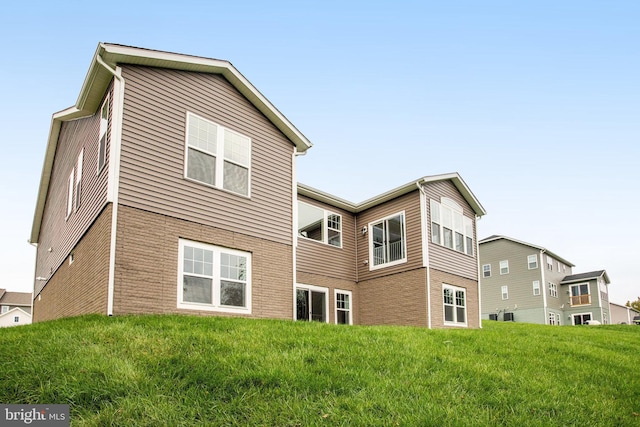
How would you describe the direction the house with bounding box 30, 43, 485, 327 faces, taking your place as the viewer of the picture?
facing away from the viewer and to the left of the viewer
